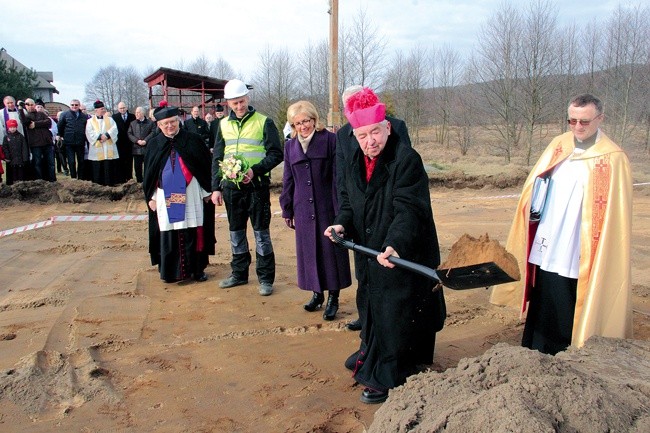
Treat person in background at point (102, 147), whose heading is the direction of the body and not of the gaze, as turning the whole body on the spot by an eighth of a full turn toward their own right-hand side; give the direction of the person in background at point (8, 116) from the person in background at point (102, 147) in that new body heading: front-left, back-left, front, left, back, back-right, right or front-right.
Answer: front-right

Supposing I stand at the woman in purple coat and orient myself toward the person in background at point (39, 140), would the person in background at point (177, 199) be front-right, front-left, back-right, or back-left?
front-left

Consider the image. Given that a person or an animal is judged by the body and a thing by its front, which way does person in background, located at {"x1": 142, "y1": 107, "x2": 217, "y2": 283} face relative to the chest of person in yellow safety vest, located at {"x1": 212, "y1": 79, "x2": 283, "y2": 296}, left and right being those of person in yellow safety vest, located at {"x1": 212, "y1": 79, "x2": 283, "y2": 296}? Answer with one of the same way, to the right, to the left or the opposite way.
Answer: the same way

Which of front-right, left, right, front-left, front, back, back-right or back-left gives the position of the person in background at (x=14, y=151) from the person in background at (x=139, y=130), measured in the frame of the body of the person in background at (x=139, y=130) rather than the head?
right

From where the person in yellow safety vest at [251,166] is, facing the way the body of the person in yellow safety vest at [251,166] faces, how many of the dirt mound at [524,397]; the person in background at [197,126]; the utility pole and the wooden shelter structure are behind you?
3

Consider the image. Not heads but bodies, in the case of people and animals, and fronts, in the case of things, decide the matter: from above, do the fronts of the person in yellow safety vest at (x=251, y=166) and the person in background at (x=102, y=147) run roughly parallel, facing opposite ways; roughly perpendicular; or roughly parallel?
roughly parallel

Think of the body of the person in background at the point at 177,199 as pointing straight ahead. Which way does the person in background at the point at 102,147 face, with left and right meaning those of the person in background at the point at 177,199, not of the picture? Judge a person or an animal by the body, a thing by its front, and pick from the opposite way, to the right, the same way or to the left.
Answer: the same way

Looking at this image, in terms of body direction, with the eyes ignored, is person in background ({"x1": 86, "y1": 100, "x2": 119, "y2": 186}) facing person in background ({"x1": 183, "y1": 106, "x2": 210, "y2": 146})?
no

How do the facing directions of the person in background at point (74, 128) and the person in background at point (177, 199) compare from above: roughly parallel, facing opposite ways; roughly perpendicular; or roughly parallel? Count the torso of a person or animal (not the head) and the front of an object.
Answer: roughly parallel

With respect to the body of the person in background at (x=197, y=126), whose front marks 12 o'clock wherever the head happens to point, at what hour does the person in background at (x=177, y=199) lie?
the person in background at (x=177, y=199) is roughly at 12 o'clock from the person in background at (x=197, y=126).

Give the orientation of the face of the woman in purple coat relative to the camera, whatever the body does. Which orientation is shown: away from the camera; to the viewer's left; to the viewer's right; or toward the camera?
toward the camera

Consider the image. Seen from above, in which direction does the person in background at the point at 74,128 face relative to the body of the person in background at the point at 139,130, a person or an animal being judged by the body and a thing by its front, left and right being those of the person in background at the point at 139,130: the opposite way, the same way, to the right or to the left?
the same way

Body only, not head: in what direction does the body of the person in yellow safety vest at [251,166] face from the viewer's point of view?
toward the camera

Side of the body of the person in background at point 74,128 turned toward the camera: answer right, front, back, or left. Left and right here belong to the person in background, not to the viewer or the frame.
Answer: front

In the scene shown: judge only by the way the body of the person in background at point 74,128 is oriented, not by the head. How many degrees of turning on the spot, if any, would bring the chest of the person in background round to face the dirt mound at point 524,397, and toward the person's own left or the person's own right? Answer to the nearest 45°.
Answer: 0° — they already face it

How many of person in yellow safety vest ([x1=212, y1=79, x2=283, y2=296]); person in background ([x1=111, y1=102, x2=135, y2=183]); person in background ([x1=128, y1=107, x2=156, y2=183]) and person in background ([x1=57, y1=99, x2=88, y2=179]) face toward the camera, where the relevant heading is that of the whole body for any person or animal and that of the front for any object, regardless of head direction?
4

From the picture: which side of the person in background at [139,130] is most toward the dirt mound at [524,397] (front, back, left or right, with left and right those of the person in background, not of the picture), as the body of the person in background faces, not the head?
front

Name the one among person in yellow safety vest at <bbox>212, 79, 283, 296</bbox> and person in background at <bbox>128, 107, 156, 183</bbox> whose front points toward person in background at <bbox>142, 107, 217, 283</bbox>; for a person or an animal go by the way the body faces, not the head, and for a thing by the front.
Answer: person in background at <bbox>128, 107, 156, 183</bbox>

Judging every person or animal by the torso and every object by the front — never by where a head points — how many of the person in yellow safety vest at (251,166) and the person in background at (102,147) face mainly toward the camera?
2
